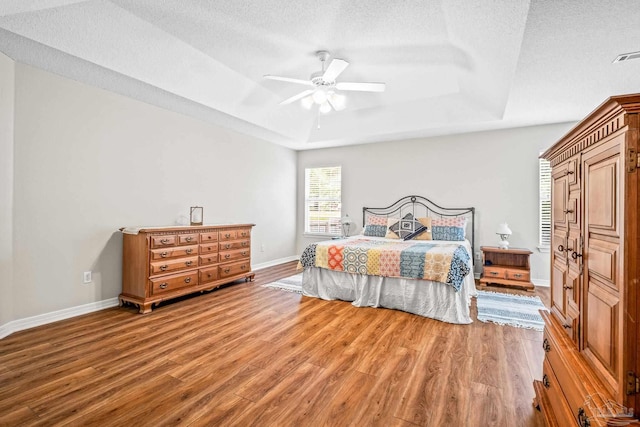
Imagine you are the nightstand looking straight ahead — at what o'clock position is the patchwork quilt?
The patchwork quilt is roughly at 1 o'clock from the nightstand.

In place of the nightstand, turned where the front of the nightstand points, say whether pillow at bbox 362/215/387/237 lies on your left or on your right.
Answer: on your right

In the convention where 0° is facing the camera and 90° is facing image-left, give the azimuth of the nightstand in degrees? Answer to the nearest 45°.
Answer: approximately 0°

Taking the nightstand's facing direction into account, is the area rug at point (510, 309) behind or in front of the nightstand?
in front

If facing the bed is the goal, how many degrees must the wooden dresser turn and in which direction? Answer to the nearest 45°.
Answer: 0° — it already faces it

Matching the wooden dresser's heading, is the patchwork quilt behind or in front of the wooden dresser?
in front

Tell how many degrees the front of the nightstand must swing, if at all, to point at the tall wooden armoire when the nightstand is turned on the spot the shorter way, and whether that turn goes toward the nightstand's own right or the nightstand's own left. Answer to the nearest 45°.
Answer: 0° — it already faces it

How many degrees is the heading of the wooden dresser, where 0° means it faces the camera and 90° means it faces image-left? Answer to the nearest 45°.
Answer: approximately 315°

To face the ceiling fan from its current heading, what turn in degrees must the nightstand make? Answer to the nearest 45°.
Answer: approximately 45° to its right

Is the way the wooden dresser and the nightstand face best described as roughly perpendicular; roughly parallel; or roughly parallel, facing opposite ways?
roughly perpendicular
